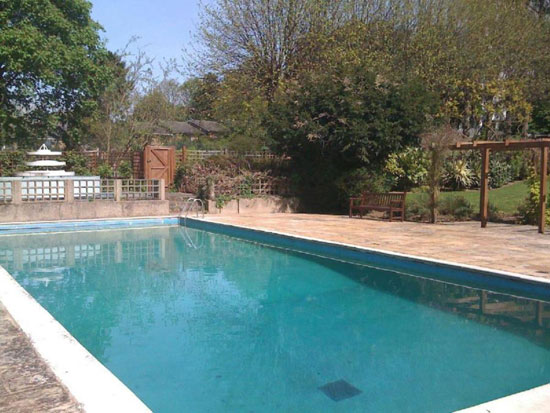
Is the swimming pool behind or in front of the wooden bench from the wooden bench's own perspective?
in front

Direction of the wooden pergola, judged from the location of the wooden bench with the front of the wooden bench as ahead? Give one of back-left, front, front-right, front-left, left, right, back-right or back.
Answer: left

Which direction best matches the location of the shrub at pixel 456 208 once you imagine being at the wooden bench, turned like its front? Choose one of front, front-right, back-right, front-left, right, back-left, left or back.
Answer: back-left

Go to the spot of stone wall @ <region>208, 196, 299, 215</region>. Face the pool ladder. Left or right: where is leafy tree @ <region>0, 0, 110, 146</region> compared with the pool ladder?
right

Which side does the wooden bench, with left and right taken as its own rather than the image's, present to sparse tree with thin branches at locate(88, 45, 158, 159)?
right

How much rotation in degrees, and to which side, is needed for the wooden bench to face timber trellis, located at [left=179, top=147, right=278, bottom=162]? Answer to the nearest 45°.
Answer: approximately 90° to its right

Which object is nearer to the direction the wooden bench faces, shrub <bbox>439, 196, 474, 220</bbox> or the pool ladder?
the pool ladder

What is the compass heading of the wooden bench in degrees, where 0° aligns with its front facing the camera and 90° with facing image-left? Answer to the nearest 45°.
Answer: approximately 45°

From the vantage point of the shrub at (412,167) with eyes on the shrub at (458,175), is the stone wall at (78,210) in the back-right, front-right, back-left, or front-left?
back-right

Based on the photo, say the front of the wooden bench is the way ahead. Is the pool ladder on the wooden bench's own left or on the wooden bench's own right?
on the wooden bench's own right

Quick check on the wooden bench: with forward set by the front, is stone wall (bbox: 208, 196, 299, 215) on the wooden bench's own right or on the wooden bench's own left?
on the wooden bench's own right

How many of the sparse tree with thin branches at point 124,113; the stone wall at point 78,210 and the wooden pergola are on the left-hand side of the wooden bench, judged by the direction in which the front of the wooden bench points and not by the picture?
1
